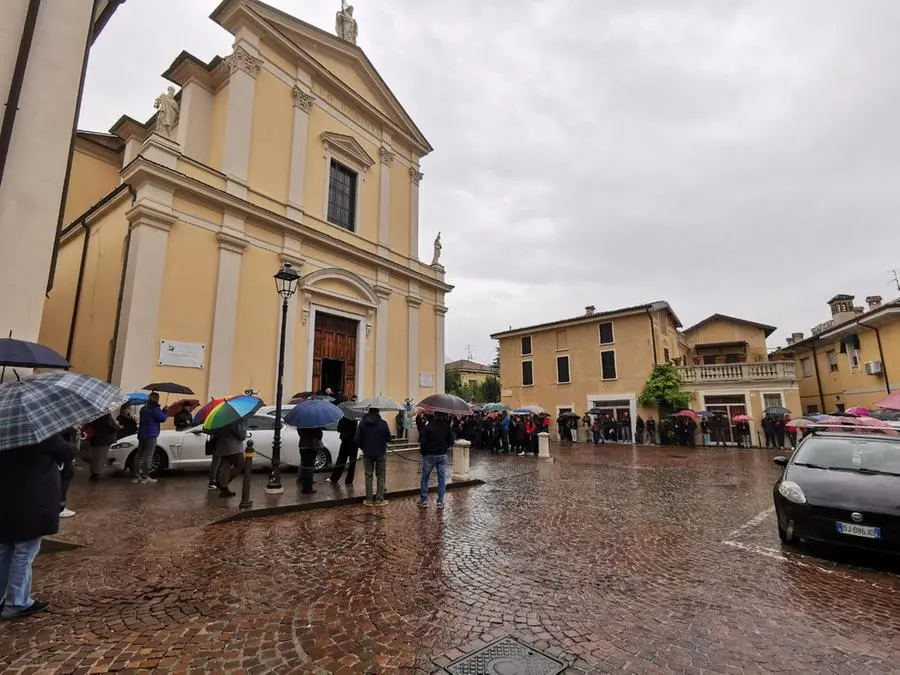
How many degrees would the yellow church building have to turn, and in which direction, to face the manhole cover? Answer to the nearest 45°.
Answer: approximately 45° to its right

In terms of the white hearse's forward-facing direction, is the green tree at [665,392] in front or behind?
behind

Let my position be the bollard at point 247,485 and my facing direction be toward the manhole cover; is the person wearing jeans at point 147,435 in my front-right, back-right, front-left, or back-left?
back-right

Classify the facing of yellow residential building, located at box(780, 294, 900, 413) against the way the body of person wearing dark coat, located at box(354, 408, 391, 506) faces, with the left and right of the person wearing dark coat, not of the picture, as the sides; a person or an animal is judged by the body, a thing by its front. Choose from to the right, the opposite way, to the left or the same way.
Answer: to the left

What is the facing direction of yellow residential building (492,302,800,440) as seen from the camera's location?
facing the viewer and to the left of the viewer

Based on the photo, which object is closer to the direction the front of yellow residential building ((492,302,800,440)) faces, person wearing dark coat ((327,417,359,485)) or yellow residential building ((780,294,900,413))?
the person wearing dark coat

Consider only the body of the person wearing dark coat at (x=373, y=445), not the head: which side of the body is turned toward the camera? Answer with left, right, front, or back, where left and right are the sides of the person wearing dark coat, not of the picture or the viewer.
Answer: back

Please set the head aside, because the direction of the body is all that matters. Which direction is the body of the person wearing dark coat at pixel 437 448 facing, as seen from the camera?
away from the camera

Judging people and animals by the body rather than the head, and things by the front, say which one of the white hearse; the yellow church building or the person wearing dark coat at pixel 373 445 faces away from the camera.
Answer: the person wearing dark coat

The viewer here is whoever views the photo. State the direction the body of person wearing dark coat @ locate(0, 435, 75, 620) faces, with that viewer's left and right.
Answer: facing away from the viewer and to the right of the viewer

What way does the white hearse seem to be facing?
to the viewer's left

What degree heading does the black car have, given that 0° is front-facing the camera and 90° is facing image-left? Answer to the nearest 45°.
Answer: approximately 0°

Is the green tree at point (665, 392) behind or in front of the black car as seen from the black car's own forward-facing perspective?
behind
